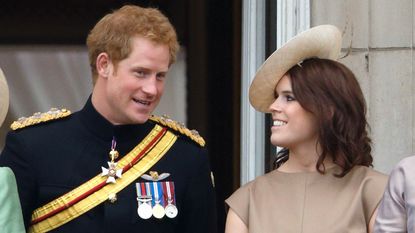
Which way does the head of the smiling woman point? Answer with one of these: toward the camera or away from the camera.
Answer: toward the camera

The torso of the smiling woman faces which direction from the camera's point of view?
toward the camera
